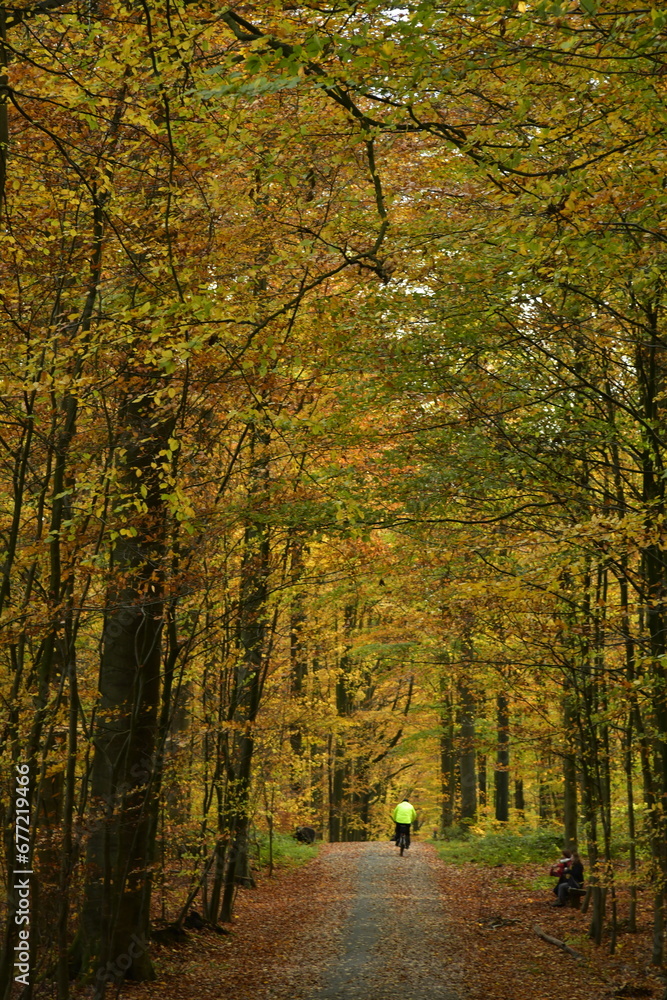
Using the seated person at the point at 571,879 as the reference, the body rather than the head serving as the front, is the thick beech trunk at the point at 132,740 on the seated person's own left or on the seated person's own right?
on the seated person's own left

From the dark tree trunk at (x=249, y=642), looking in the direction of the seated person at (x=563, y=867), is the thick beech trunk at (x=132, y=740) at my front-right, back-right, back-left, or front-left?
back-right

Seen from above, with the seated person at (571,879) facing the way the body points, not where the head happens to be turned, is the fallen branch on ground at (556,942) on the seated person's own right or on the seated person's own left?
on the seated person's own left

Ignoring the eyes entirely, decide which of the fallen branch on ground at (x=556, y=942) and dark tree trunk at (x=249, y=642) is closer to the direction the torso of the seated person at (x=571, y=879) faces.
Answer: the dark tree trunk

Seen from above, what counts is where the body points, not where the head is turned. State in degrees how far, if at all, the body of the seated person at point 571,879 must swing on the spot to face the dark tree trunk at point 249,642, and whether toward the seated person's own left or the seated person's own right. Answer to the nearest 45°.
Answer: approximately 45° to the seated person's own left

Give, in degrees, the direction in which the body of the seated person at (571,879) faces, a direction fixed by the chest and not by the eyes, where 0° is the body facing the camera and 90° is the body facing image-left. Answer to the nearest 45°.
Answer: approximately 90°
